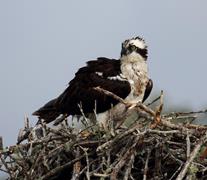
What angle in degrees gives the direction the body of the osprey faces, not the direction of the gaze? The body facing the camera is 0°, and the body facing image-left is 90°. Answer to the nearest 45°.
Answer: approximately 315°
